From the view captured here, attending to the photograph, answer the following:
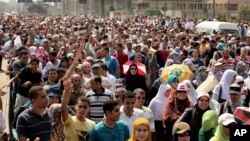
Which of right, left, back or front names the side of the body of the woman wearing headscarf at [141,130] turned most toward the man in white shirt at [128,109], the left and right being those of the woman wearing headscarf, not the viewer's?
back

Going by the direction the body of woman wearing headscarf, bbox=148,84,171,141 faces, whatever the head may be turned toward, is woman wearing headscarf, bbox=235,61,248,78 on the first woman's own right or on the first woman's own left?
on the first woman's own left

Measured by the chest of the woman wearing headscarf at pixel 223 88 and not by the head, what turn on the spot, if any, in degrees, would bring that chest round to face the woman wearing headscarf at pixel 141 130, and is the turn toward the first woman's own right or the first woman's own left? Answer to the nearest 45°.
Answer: approximately 90° to the first woman's own right

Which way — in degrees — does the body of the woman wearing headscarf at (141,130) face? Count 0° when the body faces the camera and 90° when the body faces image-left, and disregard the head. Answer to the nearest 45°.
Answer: approximately 0°

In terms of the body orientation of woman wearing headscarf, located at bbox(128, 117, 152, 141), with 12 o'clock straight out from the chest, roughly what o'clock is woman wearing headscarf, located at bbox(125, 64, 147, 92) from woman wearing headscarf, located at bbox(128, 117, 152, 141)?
woman wearing headscarf, located at bbox(125, 64, 147, 92) is roughly at 6 o'clock from woman wearing headscarf, located at bbox(128, 117, 152, 141).

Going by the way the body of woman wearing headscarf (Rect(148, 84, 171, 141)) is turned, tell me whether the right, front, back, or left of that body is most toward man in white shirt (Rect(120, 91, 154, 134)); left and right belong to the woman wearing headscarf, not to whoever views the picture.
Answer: right

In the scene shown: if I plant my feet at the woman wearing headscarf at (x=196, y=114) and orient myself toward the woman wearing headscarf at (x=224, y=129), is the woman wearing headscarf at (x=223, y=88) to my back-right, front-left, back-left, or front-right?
back-left

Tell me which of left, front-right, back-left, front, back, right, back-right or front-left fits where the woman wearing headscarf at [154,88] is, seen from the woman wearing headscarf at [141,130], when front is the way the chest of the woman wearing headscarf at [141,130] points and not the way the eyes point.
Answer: back
